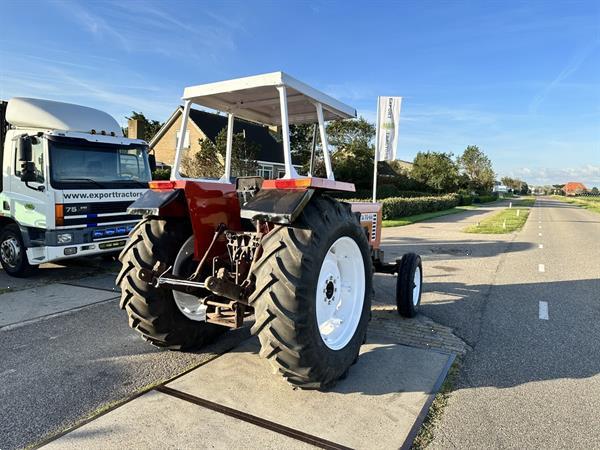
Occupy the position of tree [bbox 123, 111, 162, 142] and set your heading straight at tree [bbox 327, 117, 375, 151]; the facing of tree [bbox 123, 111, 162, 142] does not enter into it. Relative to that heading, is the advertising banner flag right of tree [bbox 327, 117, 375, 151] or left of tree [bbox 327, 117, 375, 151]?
right

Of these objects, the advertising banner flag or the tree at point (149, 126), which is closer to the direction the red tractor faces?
the advertising banner flag

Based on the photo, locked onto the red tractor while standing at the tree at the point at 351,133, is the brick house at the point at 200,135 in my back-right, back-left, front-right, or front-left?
front-right

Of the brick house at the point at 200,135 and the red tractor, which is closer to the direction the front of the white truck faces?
the red tractor

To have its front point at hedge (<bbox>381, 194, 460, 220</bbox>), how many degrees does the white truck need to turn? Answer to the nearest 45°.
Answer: approximately 90° to its left

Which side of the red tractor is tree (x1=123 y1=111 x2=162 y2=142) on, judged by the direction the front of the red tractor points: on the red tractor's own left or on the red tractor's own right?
on the red tractor's own left

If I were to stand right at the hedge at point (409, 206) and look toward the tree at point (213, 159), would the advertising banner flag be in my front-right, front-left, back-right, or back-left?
front-left

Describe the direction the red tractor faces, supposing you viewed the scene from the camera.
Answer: facing away from the viewer and to the right of the viewer

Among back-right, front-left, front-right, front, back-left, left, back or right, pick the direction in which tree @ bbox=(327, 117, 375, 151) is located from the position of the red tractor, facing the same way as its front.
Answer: front-left

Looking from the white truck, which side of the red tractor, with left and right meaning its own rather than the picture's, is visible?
left

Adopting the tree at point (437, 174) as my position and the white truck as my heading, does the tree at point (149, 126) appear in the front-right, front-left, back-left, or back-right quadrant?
front-right

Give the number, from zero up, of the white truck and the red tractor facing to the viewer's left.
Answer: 0

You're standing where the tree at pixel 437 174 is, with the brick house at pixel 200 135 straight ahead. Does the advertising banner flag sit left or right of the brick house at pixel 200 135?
left

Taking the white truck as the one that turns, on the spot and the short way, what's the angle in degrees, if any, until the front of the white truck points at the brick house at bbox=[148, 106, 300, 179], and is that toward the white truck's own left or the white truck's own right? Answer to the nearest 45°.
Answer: approximately 135° to the white truck's own left

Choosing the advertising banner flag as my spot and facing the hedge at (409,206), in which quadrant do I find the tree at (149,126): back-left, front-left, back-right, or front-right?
front-left

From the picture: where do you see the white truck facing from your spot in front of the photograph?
facing the viewer and to the right of the viewer
